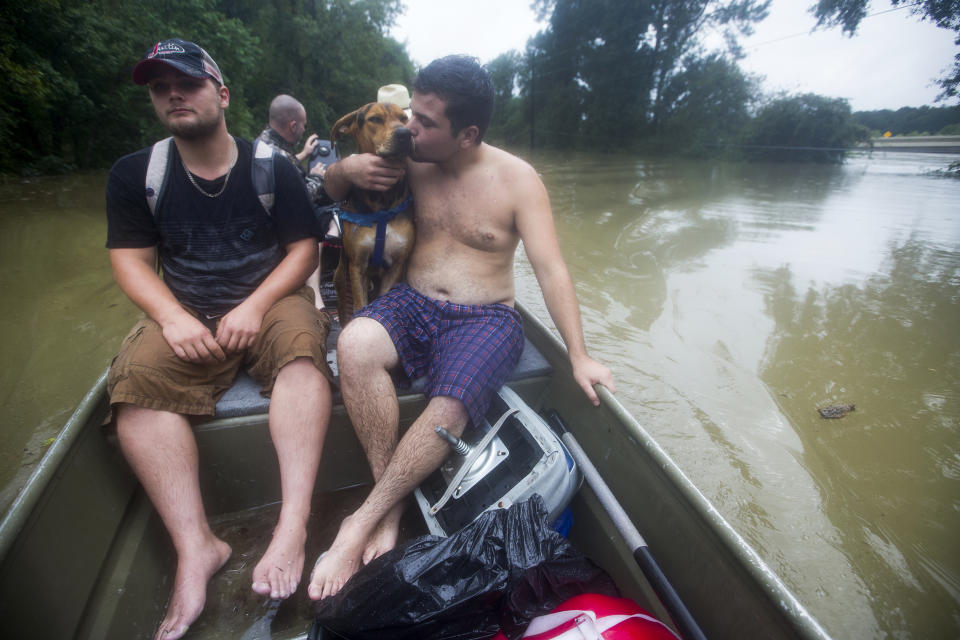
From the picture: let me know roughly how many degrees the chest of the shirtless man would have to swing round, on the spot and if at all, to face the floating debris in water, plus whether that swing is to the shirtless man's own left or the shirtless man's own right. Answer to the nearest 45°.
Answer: approximately 135° to the shirtless man's own left

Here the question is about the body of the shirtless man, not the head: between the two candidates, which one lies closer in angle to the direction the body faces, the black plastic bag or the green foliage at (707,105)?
the black plastic bag

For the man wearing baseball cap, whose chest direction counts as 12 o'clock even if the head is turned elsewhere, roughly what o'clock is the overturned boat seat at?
The overturned boat seat is roughly at 11 o'clock from the man wearing baseball cap.

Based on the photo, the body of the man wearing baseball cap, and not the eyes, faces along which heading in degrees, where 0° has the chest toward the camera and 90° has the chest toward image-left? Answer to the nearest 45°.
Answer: approximately 0°

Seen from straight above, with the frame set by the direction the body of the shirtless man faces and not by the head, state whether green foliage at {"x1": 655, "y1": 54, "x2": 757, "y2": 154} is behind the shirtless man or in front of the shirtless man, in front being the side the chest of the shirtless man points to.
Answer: behind

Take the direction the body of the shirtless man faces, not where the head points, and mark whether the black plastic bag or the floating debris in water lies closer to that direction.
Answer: the black plastic bag

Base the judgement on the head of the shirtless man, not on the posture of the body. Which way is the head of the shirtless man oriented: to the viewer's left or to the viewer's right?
to the viewer's left

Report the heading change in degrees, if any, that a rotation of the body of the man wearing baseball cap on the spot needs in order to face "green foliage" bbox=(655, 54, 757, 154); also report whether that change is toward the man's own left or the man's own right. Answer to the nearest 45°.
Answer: approximately 135° to the man's own left

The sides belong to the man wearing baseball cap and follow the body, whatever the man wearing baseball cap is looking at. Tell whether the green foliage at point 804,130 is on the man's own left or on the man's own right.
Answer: on the man's own left

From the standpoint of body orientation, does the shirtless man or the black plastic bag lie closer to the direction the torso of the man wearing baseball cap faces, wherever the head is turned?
the black plastic bag

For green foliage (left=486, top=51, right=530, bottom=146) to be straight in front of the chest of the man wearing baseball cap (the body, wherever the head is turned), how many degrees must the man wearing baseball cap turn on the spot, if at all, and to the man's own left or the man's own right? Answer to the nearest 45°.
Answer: approximately 135° to the man's own left
